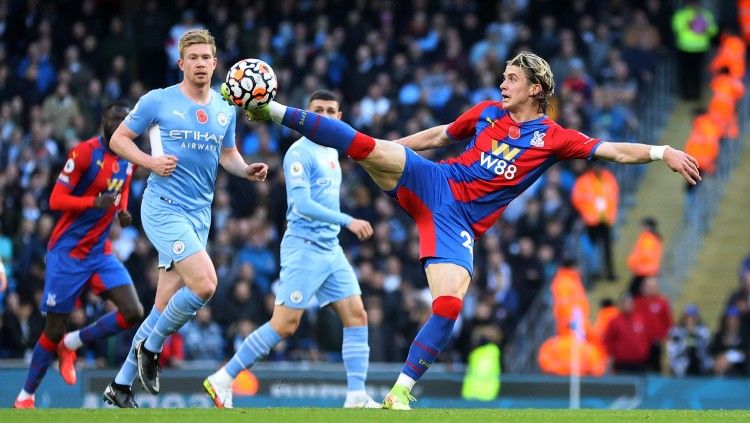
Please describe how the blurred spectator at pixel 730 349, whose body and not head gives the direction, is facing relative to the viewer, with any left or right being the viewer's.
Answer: facing the viewer

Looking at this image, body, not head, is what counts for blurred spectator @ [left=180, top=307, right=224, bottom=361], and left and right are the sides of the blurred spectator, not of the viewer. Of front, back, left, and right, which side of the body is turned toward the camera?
front

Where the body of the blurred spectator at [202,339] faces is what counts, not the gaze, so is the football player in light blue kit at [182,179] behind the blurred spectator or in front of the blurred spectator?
in front

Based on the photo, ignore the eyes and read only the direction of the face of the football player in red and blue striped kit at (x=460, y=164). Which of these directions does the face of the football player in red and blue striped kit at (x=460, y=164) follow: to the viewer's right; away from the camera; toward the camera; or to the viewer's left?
to the viewer's left

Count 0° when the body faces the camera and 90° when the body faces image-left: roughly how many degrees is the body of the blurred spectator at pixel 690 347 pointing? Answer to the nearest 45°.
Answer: approximately 0°

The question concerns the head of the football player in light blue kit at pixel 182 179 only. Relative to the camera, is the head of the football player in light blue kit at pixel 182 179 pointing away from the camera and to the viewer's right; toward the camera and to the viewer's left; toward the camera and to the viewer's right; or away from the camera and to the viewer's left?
toward the camera and to the viewer's right

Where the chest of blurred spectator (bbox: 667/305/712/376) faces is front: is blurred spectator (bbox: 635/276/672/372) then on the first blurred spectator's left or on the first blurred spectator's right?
on the first blurred spectator's right

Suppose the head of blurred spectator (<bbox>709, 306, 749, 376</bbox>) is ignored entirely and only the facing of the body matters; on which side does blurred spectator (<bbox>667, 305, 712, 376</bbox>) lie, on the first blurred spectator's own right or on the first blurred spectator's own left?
on the first blurred spectator's own right

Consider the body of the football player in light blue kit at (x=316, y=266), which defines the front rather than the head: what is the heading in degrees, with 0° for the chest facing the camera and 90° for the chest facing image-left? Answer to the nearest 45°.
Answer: approximately 315°

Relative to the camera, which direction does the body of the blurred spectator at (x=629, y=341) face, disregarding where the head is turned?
toward the camera
